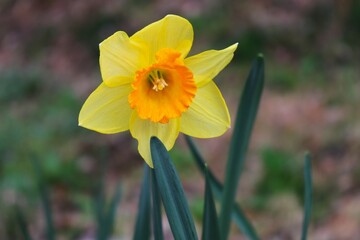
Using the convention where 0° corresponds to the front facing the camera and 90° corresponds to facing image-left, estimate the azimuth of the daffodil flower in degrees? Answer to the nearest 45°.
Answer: approximately 0°
